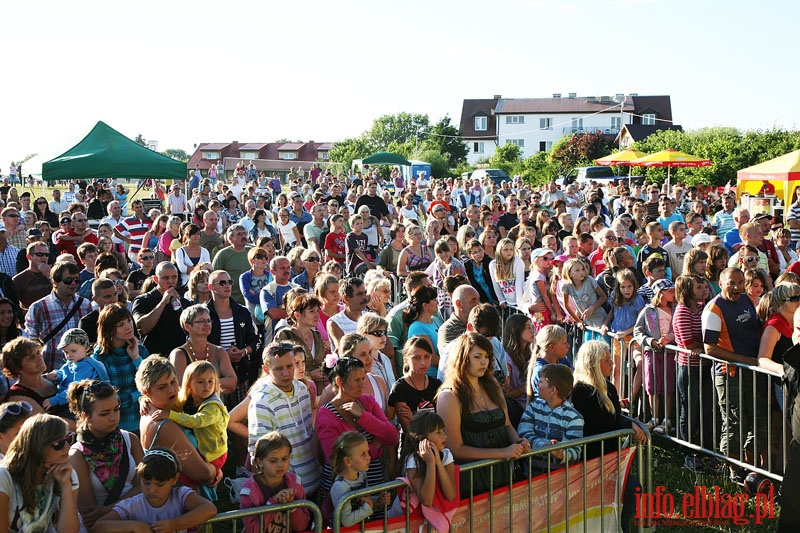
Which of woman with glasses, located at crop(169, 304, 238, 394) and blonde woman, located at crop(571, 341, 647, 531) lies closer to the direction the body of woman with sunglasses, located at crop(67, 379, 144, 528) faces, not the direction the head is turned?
the blonde woman

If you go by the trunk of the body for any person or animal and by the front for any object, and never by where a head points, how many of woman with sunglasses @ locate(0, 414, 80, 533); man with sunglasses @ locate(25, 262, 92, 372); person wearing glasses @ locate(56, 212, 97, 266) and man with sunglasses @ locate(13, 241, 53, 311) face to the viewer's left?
0

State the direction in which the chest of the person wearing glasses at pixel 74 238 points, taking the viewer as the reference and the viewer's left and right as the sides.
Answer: facing the viewer and to the right of the viewer

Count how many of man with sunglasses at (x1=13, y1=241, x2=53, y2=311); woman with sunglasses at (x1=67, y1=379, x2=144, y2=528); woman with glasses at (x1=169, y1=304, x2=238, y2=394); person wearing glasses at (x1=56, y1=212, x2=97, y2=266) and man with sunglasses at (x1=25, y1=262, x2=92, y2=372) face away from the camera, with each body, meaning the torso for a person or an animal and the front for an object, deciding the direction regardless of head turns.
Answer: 0

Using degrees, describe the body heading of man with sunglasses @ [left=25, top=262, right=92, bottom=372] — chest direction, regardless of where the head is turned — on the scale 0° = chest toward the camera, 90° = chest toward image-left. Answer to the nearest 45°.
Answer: approximately 315°

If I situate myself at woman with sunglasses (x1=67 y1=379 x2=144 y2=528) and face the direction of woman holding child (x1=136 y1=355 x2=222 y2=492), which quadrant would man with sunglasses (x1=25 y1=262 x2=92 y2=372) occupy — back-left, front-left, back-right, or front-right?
front-left

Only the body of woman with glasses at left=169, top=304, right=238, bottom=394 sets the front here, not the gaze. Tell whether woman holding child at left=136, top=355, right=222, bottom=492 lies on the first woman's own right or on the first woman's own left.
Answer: on the first woman's own right

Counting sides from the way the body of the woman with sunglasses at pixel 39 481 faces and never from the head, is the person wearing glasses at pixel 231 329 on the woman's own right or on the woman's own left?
on the woman's own left

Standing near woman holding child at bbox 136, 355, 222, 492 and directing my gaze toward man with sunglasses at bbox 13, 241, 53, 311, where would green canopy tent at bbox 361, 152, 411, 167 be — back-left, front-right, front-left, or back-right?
front-right

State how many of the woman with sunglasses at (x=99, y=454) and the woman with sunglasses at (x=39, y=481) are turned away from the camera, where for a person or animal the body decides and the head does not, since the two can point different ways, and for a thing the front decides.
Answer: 0

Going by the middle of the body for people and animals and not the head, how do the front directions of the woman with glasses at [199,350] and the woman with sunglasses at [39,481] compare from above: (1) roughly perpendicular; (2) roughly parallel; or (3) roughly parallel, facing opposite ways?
roughly parallel

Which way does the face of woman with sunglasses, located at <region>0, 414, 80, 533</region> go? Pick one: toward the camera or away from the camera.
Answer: toward the camera

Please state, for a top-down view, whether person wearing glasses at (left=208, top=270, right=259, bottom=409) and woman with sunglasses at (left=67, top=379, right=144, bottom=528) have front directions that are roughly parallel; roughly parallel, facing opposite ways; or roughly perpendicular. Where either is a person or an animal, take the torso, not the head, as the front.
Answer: roughly parallel

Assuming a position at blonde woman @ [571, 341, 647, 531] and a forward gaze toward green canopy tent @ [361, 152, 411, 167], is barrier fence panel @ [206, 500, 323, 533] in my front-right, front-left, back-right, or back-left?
back-left

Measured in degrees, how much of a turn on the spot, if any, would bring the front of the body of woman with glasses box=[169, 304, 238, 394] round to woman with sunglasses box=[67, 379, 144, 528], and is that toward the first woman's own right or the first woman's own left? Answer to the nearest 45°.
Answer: approximately 45° to the first woman's own right

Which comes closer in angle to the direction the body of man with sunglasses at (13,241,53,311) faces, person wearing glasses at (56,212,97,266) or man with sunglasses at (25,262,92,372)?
the man with sunglasses

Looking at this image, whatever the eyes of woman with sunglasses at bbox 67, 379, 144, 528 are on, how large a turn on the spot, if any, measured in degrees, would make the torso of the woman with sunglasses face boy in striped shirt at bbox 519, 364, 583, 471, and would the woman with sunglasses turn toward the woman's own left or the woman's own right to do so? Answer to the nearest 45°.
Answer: approximately 45° to the woman's own left
